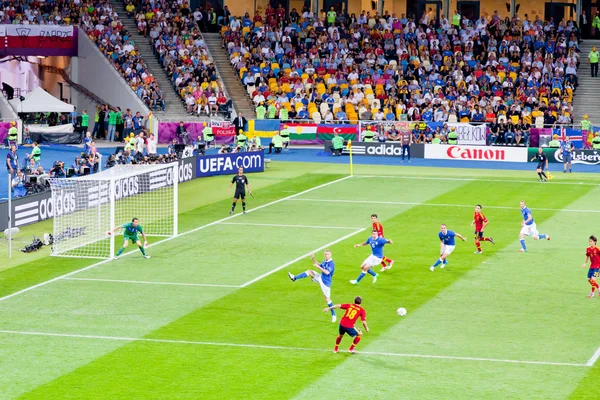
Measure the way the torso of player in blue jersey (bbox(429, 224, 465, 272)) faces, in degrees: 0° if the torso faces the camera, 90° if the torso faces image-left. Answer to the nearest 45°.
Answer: approximately 45°

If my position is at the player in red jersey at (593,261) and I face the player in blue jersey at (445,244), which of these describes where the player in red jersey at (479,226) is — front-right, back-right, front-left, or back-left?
front-right

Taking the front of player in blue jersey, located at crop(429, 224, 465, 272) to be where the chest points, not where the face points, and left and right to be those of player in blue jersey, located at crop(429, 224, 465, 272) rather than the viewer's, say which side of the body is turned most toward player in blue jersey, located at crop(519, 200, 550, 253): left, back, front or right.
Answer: back

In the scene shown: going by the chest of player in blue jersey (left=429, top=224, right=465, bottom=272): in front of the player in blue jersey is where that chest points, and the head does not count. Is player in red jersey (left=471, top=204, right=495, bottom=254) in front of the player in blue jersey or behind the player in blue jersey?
behind

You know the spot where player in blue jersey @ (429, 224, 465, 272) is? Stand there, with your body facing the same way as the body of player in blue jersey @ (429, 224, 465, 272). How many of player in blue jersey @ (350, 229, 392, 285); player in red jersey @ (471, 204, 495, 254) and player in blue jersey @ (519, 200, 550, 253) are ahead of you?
1

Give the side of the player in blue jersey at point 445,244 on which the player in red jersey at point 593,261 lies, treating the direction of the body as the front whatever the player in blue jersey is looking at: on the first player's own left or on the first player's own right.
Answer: on the first player's own left

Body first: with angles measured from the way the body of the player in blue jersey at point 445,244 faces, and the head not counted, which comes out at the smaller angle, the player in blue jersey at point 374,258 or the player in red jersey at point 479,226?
the player in blue jersey

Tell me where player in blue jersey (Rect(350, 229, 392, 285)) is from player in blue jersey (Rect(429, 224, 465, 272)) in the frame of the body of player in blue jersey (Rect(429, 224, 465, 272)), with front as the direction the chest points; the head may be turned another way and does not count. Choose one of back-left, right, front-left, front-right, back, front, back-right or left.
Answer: front

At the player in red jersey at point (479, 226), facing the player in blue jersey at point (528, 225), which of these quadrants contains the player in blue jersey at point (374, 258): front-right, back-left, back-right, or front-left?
back-right
